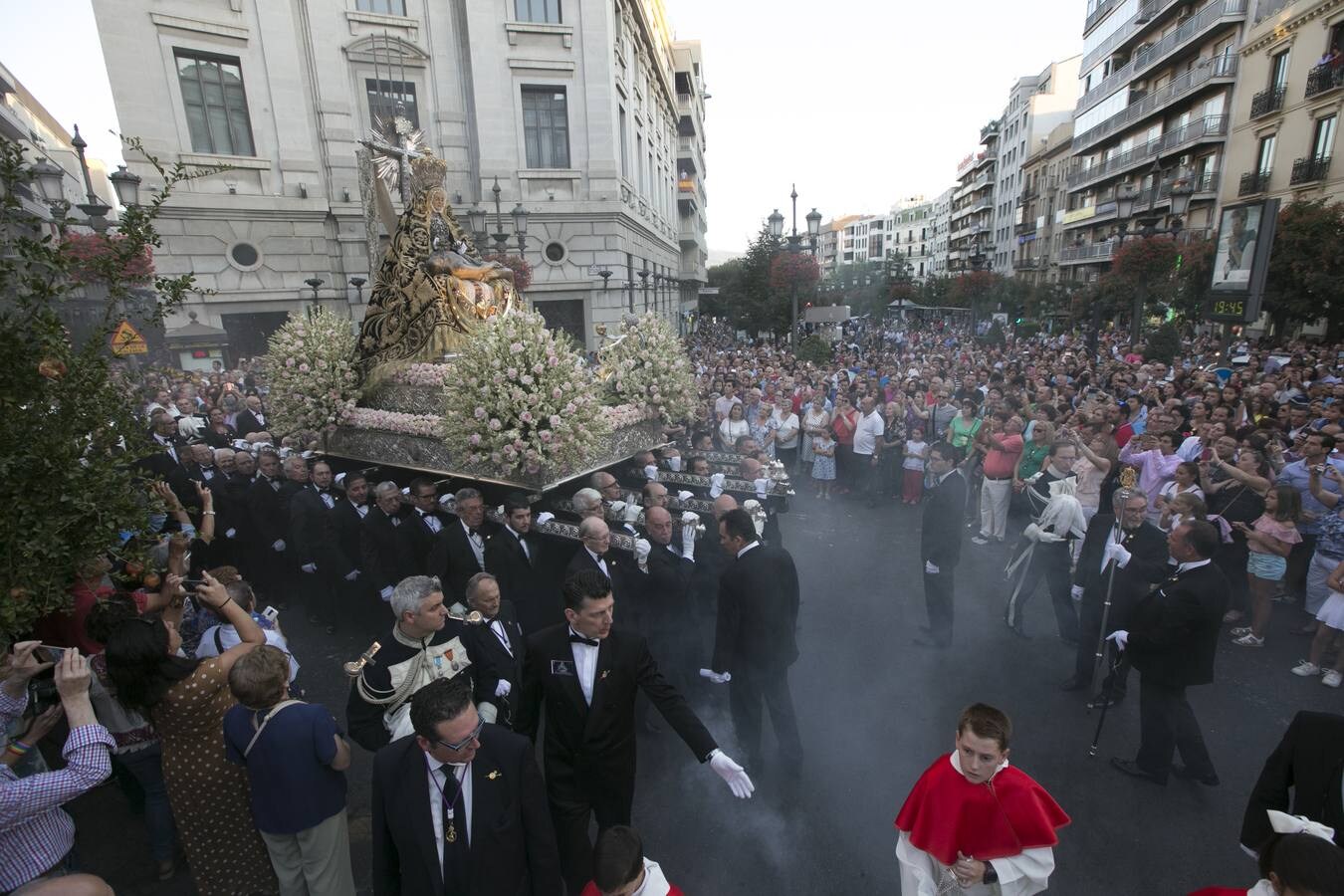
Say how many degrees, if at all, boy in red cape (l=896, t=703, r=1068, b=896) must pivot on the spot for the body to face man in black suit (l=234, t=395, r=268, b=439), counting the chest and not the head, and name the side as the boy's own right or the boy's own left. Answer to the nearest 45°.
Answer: approximately 90° to the boy's own right

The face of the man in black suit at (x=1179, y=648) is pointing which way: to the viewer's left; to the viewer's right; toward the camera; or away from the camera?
to the viewer's left

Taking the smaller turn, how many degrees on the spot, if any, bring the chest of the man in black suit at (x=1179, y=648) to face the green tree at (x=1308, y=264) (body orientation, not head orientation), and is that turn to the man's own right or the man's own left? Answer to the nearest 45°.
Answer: approximately 90° to the man's own right

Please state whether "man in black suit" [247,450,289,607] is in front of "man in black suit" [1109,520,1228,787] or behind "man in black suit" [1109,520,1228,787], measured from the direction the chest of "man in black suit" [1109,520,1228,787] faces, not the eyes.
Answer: in front

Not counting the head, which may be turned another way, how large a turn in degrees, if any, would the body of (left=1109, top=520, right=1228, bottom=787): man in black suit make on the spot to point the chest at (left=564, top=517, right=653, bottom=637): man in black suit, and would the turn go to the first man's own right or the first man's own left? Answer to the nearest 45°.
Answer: approximately 45° to the first man's own left

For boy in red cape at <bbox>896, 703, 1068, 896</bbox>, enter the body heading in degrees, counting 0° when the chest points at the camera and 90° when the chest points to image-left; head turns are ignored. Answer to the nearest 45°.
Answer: approximately 0°

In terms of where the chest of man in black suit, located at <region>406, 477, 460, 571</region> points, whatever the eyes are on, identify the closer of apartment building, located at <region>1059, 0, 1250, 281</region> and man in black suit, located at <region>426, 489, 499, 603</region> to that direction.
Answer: the man in black suit

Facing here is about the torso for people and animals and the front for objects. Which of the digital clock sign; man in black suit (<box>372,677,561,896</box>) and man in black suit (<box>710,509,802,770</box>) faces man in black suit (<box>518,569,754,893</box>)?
the digital clock sign

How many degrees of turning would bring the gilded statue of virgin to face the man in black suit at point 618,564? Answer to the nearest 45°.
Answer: approximately 45° to its right

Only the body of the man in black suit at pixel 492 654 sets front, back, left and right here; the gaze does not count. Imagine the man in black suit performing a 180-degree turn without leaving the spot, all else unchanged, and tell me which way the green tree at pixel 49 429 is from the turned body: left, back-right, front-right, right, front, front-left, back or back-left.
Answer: front-left

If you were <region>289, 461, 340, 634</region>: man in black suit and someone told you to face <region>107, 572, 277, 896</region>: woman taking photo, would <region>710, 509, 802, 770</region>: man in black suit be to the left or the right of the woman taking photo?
left

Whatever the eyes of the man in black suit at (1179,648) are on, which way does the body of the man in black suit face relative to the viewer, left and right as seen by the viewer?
facing to the left of the viewer
